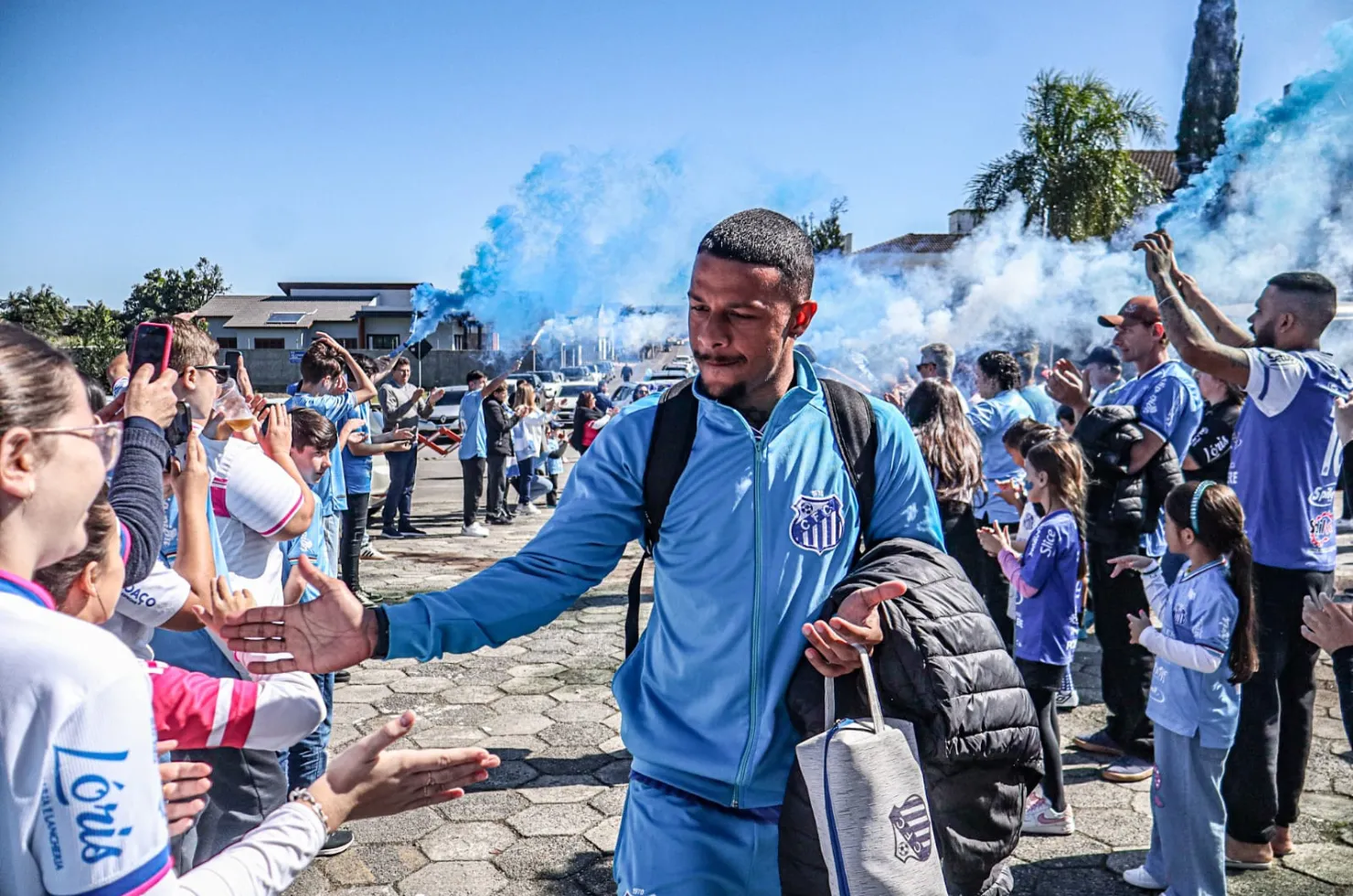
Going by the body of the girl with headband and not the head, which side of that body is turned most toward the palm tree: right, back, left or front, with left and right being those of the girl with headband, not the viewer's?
right

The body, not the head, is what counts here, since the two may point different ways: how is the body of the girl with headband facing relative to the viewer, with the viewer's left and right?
facing to the left of the viewer

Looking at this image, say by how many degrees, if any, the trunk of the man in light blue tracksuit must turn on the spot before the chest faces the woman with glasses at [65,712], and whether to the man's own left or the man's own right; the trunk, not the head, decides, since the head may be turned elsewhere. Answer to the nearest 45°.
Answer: approximately 45° to the man's own right

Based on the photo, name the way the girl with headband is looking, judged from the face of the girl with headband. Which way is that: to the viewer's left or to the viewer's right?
to the viewer's left

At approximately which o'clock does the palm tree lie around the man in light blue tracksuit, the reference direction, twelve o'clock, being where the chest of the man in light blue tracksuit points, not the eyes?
The palm tree is roughly at 7 o'clock from the man in light blue tracksuit.

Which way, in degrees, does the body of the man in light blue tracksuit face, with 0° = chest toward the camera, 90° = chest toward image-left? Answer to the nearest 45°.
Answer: approximately 0°

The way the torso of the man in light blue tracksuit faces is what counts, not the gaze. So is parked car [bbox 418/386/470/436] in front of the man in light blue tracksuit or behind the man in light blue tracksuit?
behind

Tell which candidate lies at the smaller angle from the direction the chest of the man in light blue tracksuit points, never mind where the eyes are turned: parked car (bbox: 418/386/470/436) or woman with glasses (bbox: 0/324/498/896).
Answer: the woman with glasses

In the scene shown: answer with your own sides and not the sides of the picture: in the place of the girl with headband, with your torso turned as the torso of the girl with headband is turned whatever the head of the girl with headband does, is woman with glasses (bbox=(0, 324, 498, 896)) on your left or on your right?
on your left
